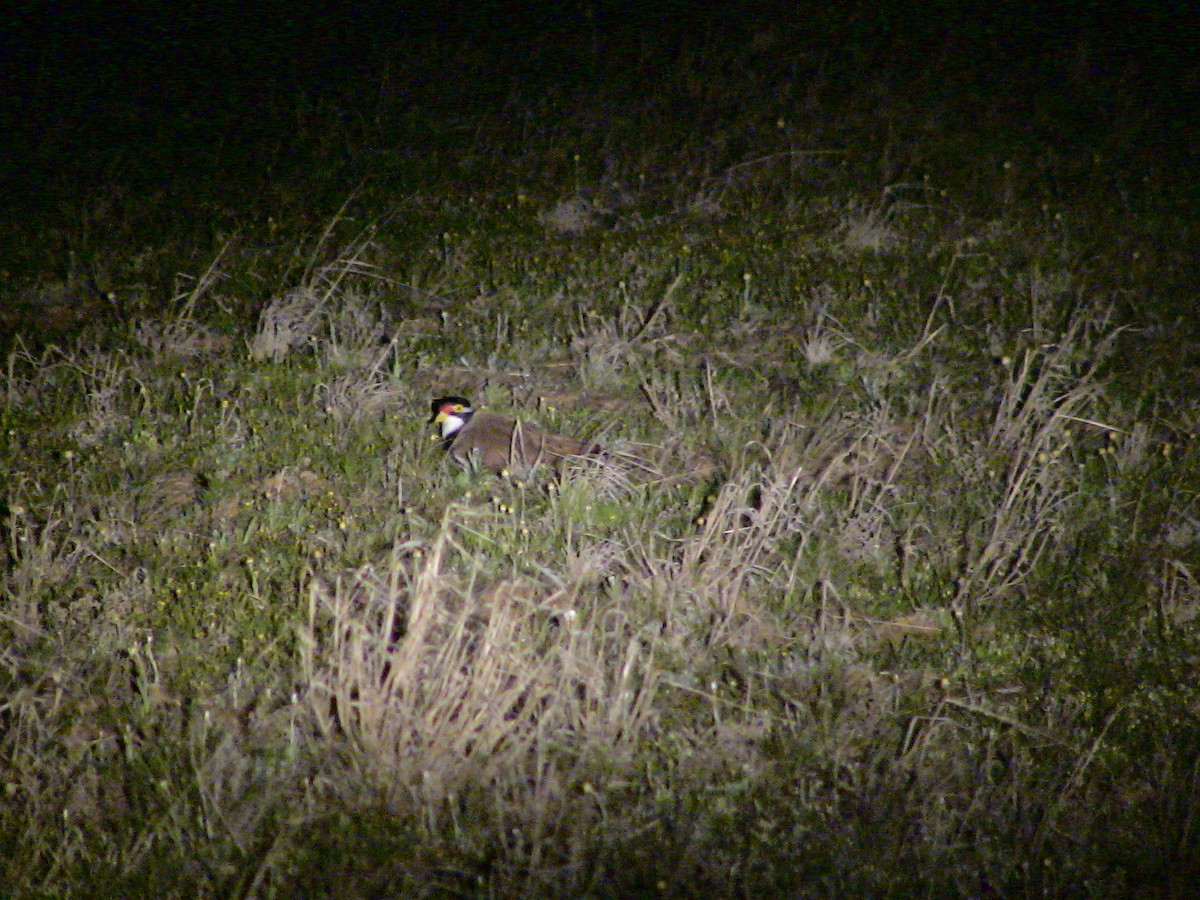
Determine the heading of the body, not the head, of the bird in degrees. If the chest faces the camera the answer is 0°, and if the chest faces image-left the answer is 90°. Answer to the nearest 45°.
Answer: approximately 90°
